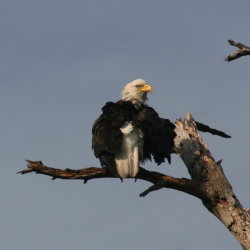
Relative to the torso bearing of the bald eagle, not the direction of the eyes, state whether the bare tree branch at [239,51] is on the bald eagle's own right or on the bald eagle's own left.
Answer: on the bald eagle's own right

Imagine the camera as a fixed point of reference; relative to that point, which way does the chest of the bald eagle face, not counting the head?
away from the camera
